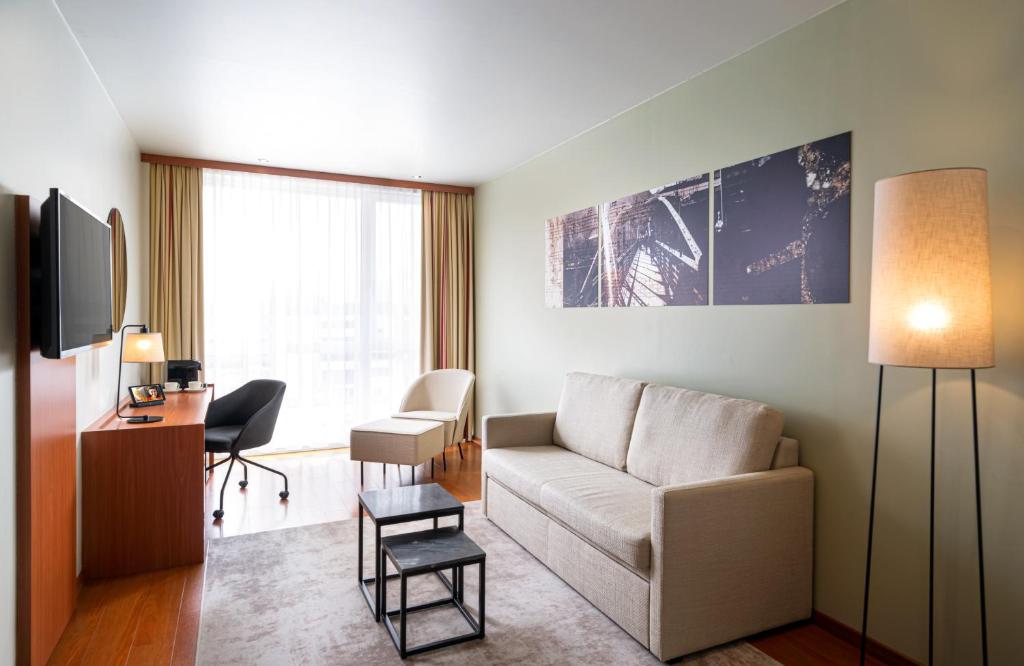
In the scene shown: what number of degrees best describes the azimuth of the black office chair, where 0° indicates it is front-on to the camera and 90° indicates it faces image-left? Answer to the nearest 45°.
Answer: approximately 45°

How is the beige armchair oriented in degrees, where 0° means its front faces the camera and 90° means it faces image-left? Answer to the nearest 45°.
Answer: approximately 45°

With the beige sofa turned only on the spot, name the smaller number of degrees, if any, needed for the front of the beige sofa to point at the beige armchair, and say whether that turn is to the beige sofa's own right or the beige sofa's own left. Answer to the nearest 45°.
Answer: approximately 90° to the beige sofa's own right

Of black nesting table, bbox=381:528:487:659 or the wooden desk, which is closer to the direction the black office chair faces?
the wooden desk

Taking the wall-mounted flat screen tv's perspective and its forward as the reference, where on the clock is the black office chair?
The black office chair is roughly at 10 o'clock from the wall-mounted flat screen tv.

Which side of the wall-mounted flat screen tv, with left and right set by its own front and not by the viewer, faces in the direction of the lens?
right

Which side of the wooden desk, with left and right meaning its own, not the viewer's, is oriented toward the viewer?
right

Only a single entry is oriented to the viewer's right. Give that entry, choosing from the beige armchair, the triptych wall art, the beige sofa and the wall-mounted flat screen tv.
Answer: the wall-mounted flat screen tv
